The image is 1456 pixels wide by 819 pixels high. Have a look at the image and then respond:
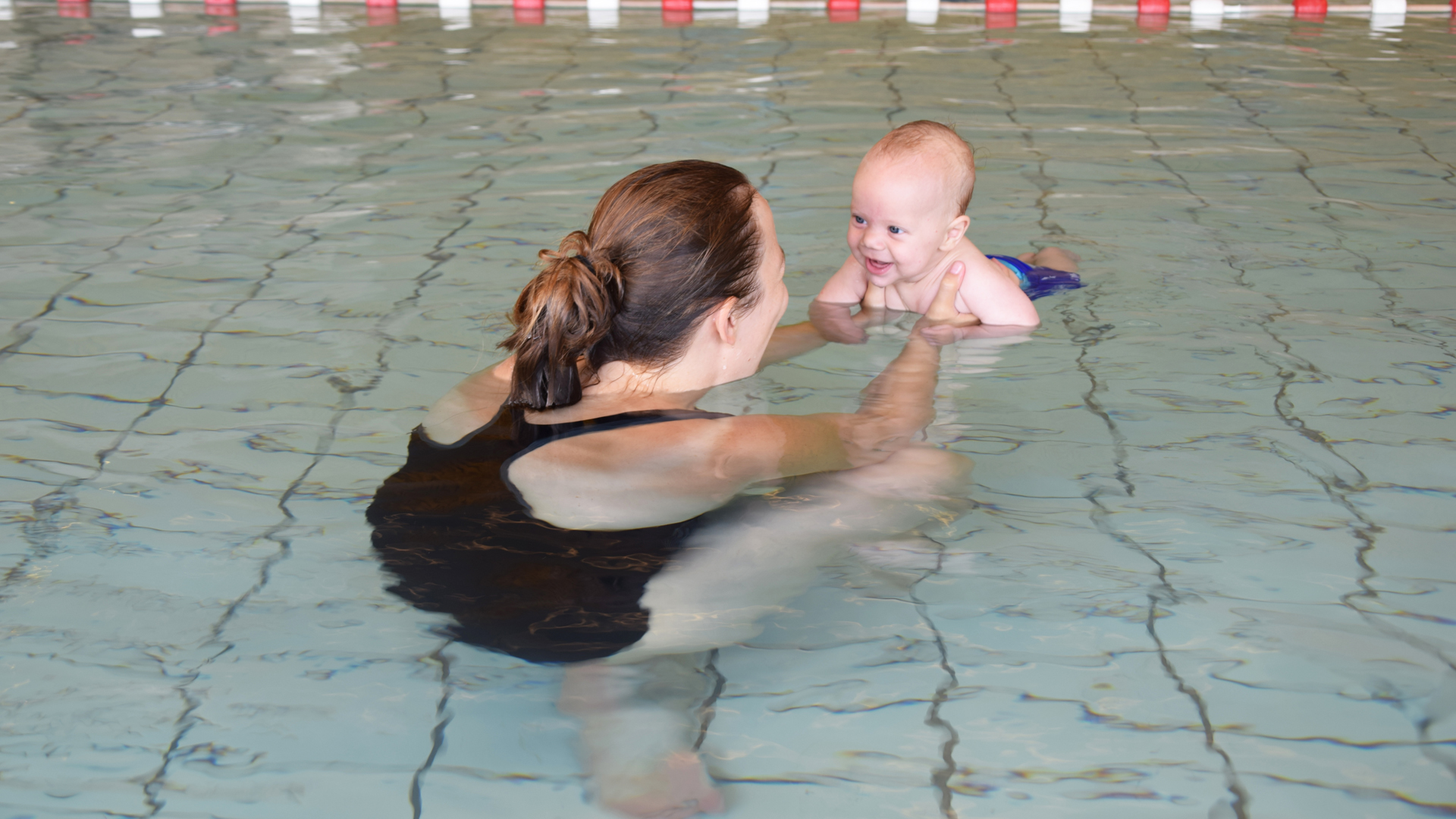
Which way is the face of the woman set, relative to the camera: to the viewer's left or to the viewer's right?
to the viewer's right

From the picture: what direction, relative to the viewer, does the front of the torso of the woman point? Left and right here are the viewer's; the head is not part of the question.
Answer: facing away from the viewer and to the right of the viewer
